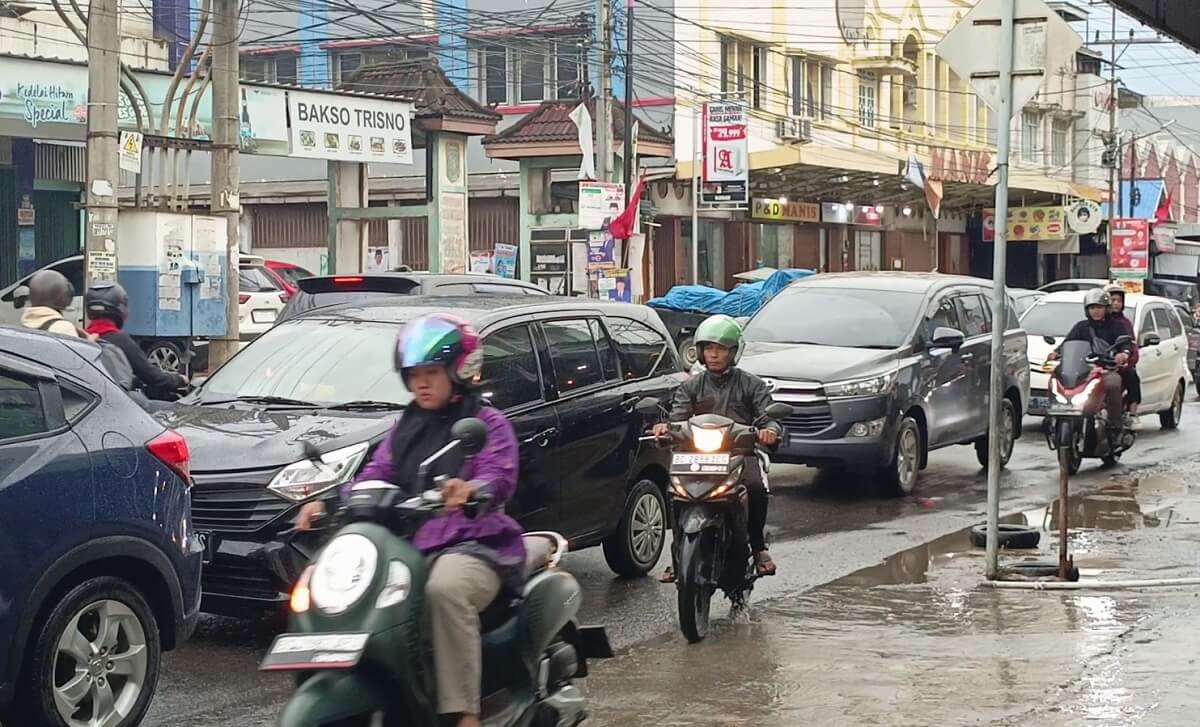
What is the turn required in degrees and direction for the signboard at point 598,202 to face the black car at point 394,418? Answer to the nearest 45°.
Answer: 0° — it already faces it

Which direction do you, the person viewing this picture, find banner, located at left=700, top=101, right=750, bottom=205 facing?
facing the viewer

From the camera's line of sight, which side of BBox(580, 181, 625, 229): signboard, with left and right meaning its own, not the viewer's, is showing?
front

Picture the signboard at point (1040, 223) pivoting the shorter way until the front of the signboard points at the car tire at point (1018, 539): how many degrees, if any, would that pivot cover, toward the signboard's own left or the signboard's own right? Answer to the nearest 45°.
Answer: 0° — it already faces it

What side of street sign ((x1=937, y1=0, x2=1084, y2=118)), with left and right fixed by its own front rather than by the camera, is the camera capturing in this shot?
back

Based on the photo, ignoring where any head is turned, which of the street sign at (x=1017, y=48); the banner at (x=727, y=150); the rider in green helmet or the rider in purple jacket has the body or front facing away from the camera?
the street sign

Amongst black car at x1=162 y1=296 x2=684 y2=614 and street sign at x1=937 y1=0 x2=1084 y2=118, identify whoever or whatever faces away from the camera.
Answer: the street sign

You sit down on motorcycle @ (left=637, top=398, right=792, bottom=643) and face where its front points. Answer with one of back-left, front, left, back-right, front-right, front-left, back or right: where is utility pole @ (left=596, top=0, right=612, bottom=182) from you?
back

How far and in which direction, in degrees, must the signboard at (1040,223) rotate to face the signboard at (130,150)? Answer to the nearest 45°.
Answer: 0° — it already faces it

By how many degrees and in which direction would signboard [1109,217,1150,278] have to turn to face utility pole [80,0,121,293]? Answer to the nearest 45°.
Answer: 0° — it already faces it

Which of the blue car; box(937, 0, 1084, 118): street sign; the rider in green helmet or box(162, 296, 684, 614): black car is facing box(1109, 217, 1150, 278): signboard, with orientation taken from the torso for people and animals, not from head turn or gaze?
the street sign

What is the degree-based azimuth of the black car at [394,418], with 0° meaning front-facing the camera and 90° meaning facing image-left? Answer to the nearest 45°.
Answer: approximately 45°

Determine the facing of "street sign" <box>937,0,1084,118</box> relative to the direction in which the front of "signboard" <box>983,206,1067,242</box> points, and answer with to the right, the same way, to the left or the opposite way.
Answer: the opposite way

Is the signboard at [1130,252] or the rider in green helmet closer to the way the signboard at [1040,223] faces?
the rider in green helmet

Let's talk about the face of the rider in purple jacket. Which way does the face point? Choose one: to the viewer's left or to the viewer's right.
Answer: to the viewer's left

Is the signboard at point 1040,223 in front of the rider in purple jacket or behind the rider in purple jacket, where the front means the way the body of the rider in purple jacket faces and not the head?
behind
